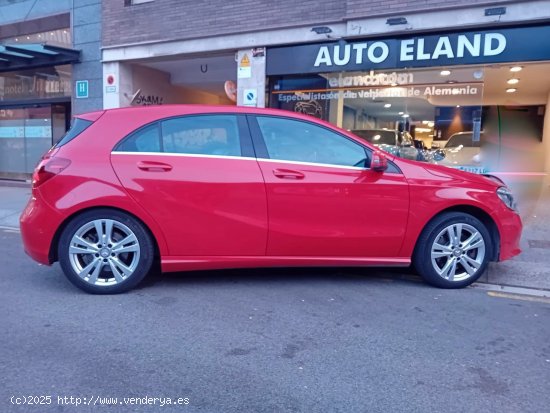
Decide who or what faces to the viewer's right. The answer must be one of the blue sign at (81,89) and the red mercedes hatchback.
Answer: the red mercedes hatchback

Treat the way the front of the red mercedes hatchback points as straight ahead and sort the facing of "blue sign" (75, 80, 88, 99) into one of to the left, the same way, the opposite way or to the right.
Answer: to the right

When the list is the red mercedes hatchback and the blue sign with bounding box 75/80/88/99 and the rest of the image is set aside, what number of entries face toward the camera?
1

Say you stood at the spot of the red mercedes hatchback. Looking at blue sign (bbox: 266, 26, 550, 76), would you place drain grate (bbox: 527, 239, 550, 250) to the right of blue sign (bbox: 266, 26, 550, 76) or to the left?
right

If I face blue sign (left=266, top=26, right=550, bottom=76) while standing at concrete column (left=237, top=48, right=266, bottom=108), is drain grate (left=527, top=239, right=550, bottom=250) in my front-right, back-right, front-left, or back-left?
front-right

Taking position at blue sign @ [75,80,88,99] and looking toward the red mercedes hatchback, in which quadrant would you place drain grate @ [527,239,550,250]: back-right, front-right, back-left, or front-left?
front-left

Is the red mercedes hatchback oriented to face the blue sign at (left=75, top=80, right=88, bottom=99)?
no

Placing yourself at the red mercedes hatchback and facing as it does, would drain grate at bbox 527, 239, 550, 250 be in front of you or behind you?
in front

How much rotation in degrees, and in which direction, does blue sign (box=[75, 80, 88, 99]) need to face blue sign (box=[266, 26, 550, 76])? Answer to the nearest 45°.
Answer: approximately 45° to its left

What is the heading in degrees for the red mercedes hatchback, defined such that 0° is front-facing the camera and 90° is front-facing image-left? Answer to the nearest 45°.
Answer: approximately 270°

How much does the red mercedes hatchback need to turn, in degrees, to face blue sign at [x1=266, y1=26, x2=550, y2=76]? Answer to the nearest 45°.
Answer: approximately 45° to its left

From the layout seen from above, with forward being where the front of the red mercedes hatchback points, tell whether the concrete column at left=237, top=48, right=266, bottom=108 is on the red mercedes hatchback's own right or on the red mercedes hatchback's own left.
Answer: on the red mercedes hatchback's own left

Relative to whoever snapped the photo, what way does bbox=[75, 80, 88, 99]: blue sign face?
facing the viewer

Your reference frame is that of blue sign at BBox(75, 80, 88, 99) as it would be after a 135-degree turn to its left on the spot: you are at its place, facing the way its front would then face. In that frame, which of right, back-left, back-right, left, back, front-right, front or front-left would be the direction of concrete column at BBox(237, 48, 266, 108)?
right

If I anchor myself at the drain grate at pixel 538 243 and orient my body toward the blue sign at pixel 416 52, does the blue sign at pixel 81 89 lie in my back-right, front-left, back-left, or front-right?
front-left
